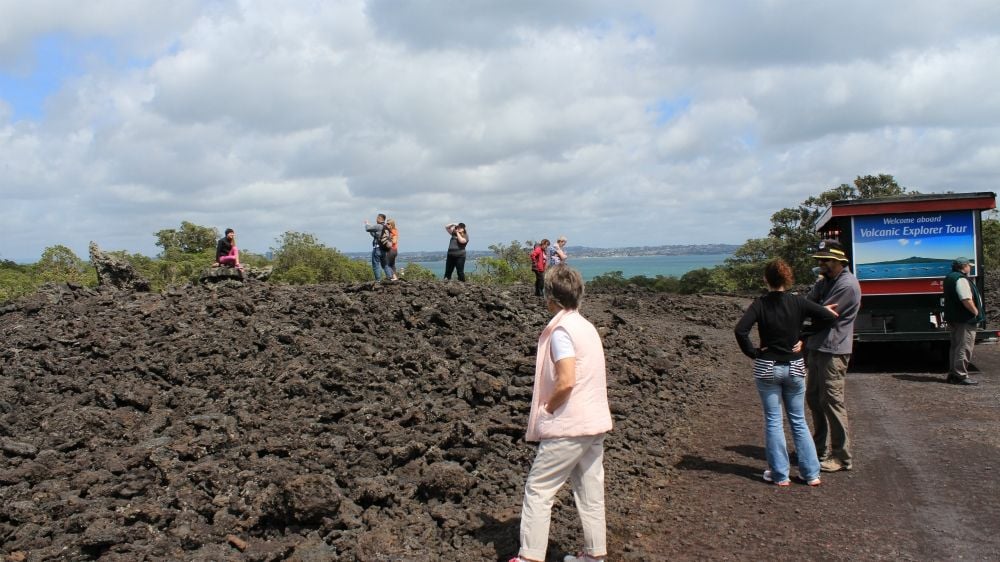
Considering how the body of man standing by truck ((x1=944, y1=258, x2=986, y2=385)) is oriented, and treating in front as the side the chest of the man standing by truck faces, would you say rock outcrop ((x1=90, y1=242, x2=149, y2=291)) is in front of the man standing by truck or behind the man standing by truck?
behind

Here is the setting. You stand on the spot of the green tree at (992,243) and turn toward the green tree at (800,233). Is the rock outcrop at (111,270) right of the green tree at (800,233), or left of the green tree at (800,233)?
left

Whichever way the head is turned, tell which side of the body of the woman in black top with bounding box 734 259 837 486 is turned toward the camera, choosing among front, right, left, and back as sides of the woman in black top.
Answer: back

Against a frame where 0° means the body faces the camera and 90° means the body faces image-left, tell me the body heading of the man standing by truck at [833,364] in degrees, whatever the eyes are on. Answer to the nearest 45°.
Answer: approximately 45°

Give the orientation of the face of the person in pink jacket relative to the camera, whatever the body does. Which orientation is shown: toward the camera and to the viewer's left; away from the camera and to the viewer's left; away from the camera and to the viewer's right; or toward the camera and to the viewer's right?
away from the camera and to the viewer's left

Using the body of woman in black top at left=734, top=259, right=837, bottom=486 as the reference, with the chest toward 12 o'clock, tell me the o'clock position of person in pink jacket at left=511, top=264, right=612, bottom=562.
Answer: The person in pink jacket is roughly at 7 o'clock from the woman in black top.

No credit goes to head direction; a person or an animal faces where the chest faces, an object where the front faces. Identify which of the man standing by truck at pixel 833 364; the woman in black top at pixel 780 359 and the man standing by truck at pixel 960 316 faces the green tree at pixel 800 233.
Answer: the woman in black top

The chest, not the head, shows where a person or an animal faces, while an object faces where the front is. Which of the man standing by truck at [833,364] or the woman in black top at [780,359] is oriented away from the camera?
the woman in black top
